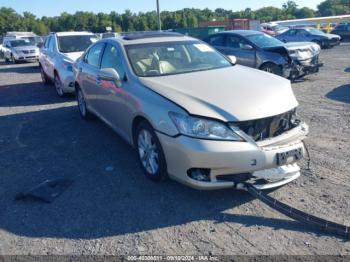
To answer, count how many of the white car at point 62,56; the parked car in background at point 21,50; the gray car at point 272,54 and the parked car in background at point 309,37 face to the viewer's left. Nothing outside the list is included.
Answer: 0

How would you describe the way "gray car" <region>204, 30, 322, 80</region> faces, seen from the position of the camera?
facing the viewer and to the right of the viewer

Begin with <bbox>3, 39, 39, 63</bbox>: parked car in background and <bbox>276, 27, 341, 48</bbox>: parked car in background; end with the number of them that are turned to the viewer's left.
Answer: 0

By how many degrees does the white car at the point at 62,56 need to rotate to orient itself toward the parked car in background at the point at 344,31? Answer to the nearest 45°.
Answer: approximately 90° to its left

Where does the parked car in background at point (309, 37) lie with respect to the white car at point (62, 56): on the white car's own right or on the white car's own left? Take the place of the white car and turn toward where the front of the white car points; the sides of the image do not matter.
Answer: on the white car's own left

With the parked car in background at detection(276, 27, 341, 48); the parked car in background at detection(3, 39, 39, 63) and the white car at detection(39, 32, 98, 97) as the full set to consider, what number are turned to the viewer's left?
0

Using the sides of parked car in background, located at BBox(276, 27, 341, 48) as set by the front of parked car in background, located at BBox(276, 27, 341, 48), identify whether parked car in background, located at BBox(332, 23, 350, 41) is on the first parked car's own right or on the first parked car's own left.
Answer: on the first parked car's own left

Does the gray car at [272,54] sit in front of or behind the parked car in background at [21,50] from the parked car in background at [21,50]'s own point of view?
in front

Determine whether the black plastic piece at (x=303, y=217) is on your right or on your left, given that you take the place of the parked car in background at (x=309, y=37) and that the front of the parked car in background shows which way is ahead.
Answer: on your right

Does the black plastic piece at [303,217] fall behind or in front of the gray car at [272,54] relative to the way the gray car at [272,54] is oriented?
in front

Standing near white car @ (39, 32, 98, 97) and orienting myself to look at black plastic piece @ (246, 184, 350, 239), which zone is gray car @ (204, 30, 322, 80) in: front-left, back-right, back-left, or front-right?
front-left

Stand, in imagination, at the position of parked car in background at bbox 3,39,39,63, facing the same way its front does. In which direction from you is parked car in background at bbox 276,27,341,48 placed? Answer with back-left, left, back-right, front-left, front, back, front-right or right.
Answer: front-left

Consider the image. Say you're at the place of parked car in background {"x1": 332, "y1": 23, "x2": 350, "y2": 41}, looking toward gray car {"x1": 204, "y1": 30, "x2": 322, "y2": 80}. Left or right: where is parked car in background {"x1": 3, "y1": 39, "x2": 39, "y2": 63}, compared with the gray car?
right

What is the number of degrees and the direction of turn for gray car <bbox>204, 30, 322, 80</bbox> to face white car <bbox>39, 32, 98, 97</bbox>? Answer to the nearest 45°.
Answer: approximately 135° to its right
